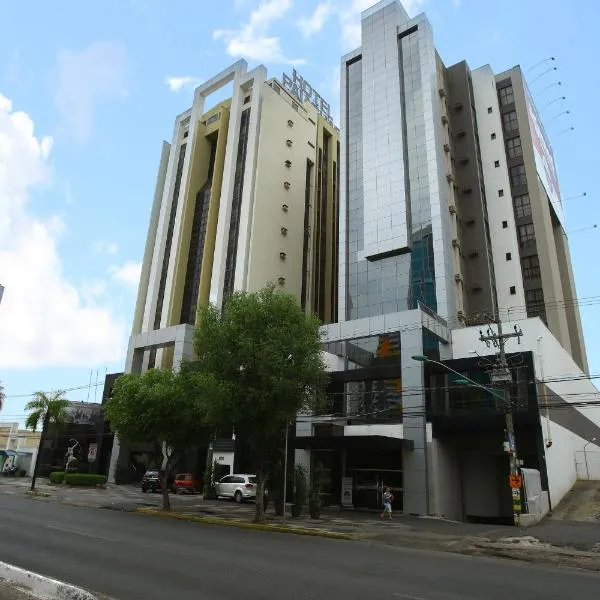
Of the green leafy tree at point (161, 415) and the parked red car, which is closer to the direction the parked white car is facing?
the parked red car

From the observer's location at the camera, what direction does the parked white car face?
facing away from the viewer and to the left of the viewer

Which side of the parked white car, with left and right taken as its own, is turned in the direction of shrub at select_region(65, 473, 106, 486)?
front

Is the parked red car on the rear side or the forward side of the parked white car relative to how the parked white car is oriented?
on the forward side

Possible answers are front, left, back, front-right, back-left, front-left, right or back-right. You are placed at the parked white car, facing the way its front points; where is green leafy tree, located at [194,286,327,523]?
back-left

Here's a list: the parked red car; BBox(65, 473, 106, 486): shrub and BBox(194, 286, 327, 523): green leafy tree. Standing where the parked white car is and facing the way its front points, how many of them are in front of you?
2

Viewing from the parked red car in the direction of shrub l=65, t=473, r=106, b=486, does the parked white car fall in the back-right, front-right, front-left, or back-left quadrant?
back-left

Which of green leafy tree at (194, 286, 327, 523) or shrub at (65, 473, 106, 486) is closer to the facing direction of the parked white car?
the shrub
